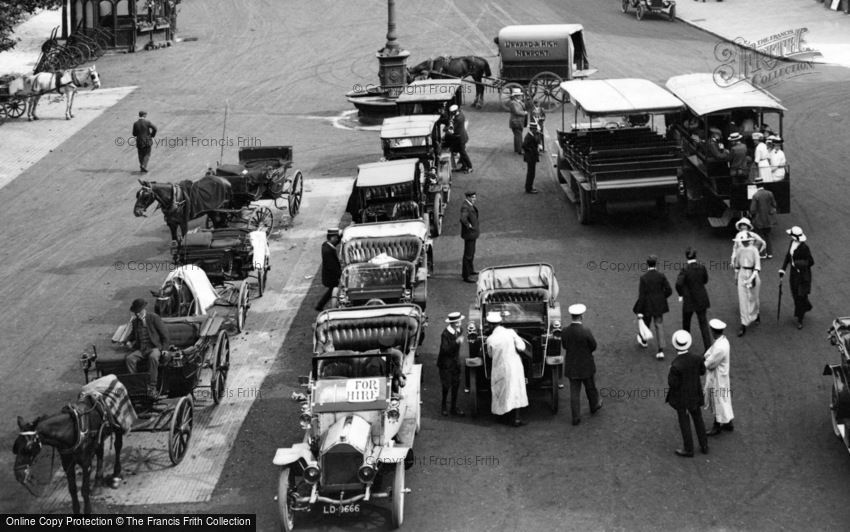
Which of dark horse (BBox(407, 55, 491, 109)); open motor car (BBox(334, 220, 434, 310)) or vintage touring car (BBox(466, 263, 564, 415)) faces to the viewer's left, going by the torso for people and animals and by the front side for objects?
the dark horse

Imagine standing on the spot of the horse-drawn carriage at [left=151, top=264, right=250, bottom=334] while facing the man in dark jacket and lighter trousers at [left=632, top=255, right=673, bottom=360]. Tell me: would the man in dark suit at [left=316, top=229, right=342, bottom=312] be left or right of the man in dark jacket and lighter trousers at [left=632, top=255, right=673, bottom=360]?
left

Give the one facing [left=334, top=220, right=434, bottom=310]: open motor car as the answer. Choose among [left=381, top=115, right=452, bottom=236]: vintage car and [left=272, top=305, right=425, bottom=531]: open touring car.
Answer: [left=381, top=115, right=452, bottom=236]: vintage car

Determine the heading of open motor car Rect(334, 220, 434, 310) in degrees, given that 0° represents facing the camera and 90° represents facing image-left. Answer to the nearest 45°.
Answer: approximately 0°

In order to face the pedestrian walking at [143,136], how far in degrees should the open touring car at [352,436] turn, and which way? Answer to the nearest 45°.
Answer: approximately 180°

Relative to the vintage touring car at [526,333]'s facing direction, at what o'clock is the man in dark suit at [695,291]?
The man in dark suit is roughly at 8 o'clock from the vintage touring car.

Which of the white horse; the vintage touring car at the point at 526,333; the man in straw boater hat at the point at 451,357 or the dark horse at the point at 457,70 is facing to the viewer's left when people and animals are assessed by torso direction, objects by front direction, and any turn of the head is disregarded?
the dark horse

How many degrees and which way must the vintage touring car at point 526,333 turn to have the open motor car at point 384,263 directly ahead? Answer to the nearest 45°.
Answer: approximately 135° to its right

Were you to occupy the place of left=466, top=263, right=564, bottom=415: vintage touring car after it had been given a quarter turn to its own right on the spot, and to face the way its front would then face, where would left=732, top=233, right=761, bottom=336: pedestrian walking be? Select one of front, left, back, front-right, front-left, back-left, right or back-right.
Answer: back-right
